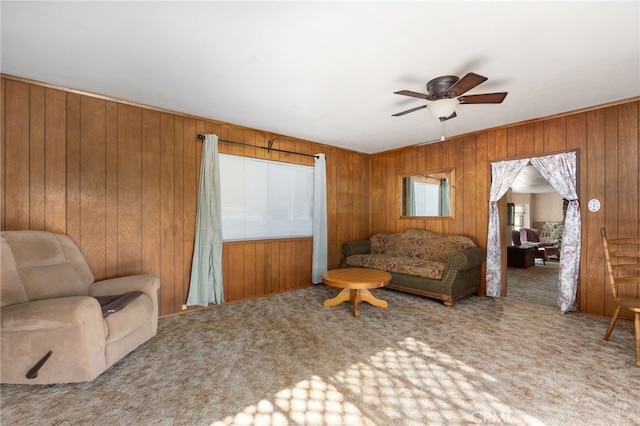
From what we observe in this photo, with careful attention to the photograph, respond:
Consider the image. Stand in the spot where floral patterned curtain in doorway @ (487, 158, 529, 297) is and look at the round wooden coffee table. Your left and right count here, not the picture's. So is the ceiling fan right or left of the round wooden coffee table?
left

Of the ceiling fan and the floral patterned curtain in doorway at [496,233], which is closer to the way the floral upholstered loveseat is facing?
the ceiling fan

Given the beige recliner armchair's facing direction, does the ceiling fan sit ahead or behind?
ahead

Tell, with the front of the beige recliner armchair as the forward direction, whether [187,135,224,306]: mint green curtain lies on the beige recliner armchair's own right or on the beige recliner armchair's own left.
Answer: on the beige recliner armchair's own left

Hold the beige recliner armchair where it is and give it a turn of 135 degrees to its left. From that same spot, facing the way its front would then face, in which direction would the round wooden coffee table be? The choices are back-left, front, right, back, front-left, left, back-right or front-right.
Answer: right

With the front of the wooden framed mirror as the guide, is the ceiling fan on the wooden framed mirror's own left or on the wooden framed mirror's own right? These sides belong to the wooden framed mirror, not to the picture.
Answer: on the wooden framed mirror's own left

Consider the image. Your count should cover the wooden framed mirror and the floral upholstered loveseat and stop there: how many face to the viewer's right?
0

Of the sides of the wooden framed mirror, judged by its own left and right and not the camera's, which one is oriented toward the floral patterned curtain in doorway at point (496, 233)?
left

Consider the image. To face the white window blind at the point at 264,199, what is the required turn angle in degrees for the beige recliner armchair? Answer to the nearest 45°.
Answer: approximately 90° to its left

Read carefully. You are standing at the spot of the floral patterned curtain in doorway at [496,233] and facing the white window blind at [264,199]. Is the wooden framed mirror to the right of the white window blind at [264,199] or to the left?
right

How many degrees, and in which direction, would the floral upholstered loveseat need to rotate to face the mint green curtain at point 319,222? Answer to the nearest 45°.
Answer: approximately 45° to its right

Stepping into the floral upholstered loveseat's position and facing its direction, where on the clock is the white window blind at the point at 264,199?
The white window blind is roughly at 1 o'clock from the floral upholstered loveseat.

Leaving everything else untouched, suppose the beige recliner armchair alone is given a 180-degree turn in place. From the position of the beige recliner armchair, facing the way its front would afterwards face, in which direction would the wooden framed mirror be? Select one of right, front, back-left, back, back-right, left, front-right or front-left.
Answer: back-right

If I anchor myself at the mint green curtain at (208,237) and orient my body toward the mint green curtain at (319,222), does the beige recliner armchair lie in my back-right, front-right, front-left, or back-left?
back-right
